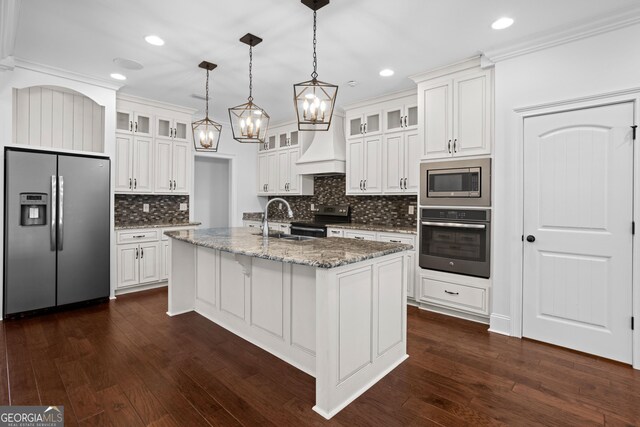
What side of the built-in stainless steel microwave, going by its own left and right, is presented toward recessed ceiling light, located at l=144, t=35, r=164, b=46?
front

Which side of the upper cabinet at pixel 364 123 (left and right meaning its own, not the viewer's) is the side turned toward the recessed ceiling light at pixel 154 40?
front

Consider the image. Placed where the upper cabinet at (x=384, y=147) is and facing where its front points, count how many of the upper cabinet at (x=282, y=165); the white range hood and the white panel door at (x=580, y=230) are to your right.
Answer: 2

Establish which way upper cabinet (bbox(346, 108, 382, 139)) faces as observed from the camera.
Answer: facing the viewer and to the left of the viewer

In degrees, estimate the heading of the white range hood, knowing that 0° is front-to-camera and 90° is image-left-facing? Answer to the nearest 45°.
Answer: approximately 45°

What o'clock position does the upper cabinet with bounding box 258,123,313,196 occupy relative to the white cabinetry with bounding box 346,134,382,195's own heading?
The upper cabinet is roughly at 3 o'clock from the white cabinetry.

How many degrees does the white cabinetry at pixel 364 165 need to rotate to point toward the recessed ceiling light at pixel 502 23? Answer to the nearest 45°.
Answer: approximately 90° to its left

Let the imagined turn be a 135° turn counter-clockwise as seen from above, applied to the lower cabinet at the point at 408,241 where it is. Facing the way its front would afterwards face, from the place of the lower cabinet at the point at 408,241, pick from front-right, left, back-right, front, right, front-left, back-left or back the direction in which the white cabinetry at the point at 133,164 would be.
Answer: back

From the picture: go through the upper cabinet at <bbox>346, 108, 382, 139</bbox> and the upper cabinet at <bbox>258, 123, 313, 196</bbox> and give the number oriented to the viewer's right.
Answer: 0

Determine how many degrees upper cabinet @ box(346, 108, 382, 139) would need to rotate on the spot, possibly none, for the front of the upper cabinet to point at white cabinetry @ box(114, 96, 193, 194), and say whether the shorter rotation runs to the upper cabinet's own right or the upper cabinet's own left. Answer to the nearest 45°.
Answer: approximately 45° to the upper cabinet's own right

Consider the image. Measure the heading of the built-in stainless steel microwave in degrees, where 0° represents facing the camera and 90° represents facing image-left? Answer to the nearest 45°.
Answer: approximately 45°

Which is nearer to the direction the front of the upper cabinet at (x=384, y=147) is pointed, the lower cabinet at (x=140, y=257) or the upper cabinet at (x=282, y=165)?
the lower cabinet

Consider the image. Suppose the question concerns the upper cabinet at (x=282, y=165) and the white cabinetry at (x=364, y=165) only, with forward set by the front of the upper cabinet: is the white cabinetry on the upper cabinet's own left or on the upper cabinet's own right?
on the upper cabinet's own left

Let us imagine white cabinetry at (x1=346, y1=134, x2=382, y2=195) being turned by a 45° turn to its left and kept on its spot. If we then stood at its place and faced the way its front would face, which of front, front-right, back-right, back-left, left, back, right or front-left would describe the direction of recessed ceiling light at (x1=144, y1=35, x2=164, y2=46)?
front-right
